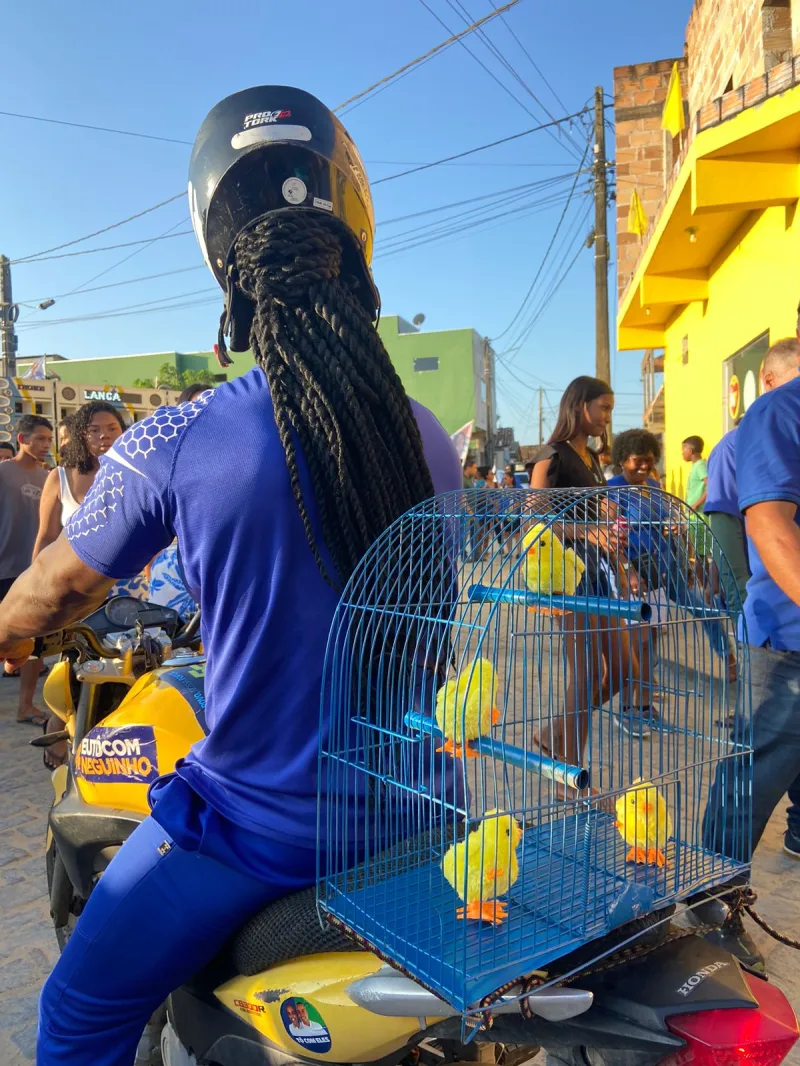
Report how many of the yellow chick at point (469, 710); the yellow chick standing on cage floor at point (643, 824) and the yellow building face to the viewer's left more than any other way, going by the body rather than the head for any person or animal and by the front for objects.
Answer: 1

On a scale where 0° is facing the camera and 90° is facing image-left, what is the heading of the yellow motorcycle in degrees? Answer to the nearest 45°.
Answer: approximately 135°

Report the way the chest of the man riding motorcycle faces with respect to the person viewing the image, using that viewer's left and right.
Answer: facing away from the viewer and to the left of the viewer

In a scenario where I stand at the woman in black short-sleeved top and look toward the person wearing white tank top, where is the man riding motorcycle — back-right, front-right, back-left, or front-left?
front-left

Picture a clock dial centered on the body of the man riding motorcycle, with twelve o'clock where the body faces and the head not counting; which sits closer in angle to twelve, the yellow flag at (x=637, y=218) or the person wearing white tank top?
the person wearing white tank top

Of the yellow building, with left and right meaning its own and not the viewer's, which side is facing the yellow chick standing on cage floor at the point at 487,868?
left

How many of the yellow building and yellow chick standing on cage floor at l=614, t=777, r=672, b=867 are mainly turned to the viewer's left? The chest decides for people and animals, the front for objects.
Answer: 1

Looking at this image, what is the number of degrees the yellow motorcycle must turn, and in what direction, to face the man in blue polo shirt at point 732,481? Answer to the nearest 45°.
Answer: approximately 90° to its right

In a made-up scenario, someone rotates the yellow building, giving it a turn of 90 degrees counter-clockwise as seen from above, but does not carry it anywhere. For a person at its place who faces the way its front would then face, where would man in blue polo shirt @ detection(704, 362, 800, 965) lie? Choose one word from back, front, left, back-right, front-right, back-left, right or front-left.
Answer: front

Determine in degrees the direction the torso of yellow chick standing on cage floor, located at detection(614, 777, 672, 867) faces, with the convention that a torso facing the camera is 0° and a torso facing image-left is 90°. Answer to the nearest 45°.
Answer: approximately 0°

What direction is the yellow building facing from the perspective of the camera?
to the viewer's left
